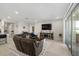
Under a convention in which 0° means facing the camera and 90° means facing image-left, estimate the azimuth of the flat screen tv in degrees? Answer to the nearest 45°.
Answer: approximately 0°

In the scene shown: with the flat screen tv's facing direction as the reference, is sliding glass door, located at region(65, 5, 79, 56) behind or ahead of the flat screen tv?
ahead
